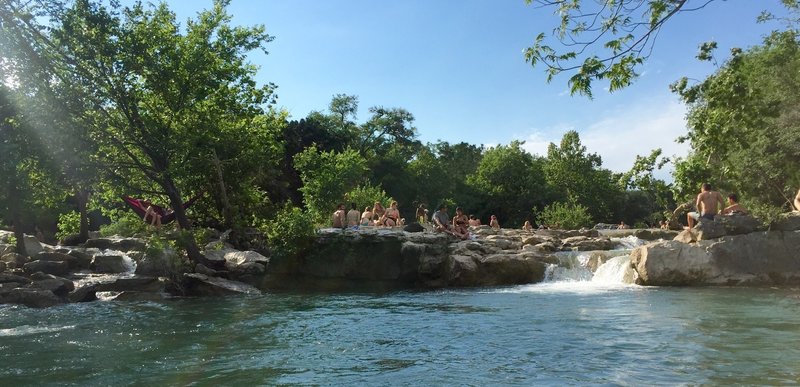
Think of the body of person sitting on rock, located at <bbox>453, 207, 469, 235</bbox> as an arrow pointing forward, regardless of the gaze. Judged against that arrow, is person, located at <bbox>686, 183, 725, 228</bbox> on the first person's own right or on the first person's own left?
on the first person's own left

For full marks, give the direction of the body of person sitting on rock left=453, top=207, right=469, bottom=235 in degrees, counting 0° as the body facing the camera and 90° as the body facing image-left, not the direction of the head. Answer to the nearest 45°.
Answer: approximately 0°

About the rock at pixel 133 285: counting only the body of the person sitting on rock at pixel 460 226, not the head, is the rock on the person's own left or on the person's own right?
on the person's own right

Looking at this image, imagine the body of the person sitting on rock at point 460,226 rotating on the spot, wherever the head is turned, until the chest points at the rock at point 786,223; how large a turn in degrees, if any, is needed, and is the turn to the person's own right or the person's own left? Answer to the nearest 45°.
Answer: approximately 45° to the person's own left

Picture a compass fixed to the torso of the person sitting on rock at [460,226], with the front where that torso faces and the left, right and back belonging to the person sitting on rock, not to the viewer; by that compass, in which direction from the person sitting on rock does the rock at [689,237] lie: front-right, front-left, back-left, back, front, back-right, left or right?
front-left

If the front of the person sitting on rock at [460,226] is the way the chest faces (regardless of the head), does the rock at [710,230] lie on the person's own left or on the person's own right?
on the person's own left

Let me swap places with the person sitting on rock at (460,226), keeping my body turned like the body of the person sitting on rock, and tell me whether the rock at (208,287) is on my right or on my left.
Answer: on my right

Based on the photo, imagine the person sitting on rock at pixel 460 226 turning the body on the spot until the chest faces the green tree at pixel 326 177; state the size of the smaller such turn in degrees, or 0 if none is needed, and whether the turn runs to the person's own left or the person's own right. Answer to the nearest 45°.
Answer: approximately 135° to the person's own right

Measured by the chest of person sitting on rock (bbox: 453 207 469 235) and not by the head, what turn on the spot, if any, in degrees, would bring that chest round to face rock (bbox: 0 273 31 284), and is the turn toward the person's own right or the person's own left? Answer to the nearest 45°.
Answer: approximately 45° to the person's own right

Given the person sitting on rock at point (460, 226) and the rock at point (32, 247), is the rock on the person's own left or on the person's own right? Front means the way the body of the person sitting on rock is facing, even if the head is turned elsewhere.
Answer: on the person's own right

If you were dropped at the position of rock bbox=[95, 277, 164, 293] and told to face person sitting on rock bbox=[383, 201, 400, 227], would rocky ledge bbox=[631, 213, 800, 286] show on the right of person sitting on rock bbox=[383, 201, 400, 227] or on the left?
right

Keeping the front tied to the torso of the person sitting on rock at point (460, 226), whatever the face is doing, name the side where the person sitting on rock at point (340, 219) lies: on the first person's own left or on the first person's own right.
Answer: on the first person's own right

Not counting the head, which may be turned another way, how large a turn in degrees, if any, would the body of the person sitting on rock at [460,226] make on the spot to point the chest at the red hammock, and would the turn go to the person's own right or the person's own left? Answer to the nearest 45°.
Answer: approximately 90° to the person's own right

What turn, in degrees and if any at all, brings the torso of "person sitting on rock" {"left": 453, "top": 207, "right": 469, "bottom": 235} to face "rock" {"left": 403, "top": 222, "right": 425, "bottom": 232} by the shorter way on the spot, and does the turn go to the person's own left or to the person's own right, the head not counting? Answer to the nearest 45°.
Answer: approximately 45° to the person's own right

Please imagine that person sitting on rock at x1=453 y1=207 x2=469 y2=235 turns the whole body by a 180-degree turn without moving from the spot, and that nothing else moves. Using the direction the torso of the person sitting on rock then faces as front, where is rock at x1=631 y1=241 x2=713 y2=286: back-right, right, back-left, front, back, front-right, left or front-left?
back-right

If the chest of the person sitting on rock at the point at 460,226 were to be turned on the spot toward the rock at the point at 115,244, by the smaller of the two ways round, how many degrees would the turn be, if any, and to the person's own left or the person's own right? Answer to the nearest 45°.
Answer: approximately 90° to the person's own right

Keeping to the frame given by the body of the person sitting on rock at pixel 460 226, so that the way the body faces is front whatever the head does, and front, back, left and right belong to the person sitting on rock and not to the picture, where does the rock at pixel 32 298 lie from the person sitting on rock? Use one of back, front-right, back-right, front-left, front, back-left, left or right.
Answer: front-right
